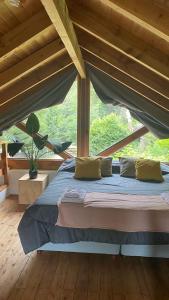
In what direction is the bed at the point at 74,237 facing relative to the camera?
toward the camera

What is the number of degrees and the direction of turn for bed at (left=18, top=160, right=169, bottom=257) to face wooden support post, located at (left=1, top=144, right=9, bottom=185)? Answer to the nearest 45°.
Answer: approximately 135° to its right

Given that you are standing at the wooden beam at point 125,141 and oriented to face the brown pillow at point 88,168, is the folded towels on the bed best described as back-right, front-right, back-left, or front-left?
front-left

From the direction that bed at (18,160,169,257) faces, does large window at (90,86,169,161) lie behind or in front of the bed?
behind

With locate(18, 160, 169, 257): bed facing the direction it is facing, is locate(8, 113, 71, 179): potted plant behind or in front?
behind

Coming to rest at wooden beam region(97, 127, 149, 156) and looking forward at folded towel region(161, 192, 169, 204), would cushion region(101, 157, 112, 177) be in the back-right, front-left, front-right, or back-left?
front-right

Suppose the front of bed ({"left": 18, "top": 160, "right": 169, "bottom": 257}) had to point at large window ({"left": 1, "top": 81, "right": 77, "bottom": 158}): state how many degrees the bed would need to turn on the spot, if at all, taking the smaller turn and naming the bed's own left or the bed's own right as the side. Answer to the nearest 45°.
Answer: approximately 180°

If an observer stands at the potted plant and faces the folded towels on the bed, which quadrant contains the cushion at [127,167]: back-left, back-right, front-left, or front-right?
front-left
